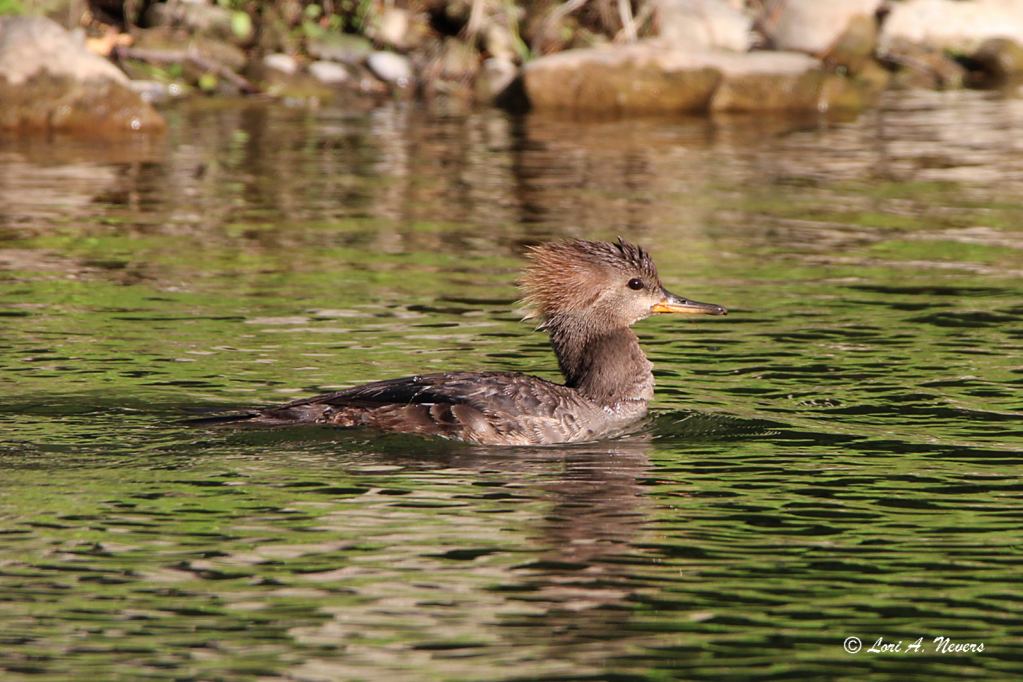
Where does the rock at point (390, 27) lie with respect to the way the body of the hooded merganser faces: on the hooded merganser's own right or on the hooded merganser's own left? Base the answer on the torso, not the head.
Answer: on the hooded merganser's own left

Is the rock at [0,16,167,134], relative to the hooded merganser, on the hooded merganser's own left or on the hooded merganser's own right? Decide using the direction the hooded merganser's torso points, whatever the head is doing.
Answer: on the hooded merganser's own left

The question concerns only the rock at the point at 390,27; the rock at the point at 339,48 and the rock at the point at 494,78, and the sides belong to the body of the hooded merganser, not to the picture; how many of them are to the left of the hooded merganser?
3

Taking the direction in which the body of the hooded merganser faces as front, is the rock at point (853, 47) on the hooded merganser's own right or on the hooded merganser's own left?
on the hooded merganser's own left

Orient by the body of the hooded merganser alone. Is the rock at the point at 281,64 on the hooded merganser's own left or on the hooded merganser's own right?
on the hooded merganser's own left

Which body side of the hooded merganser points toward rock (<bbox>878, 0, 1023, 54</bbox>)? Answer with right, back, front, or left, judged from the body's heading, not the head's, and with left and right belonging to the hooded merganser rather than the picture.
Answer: left

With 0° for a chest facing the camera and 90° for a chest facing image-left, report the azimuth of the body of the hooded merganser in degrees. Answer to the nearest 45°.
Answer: approximately 270°

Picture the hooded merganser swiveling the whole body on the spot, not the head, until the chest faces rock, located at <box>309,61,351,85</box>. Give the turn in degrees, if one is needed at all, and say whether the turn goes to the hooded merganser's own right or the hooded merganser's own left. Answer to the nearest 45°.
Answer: approximately 90° to the hooded merganser's own left
